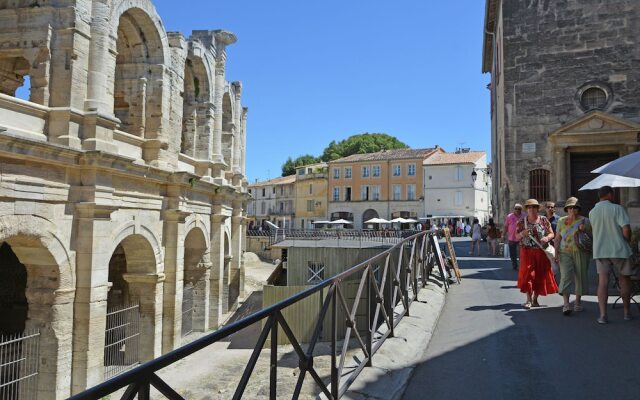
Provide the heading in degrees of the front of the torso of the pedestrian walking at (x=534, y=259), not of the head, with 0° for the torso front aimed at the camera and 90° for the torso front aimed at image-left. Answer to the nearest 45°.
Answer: approximately 0°

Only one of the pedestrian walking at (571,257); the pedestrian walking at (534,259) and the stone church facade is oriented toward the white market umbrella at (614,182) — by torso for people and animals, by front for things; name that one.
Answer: the stone church facade

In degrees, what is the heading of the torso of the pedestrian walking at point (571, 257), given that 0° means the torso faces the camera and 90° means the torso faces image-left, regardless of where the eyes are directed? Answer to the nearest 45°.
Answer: approximately 0°
